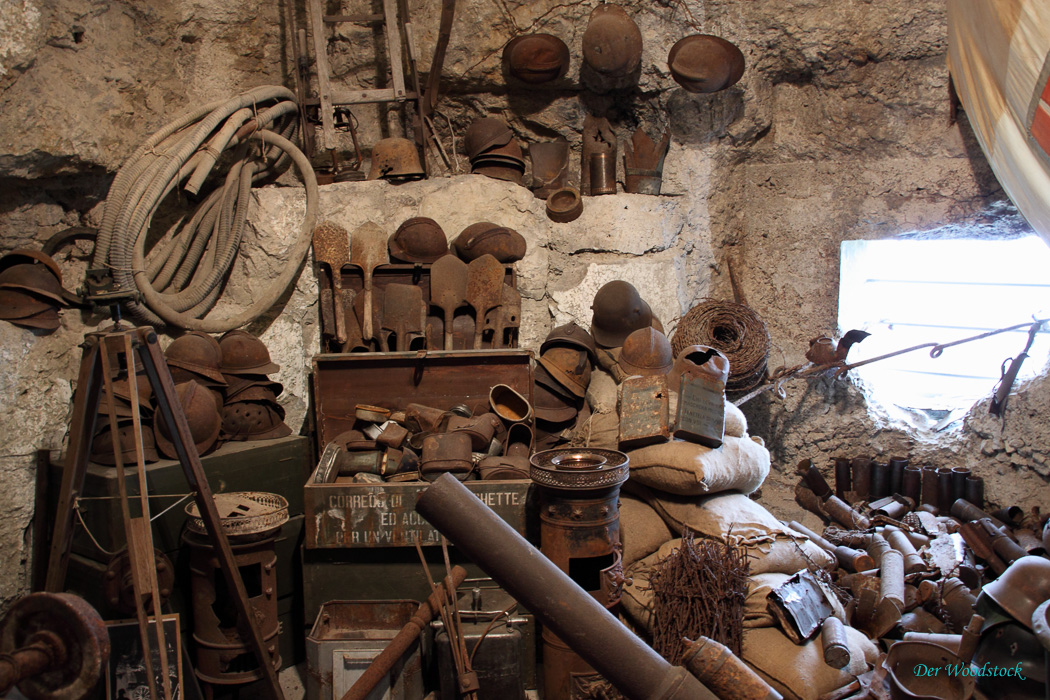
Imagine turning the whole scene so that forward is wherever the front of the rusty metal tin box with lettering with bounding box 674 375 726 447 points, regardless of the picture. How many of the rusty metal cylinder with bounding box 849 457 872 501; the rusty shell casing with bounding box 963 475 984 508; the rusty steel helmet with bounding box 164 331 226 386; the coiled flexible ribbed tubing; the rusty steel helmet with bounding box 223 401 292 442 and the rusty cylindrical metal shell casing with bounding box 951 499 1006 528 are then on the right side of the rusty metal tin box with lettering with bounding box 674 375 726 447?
3

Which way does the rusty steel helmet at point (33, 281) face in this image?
to the viewer's right

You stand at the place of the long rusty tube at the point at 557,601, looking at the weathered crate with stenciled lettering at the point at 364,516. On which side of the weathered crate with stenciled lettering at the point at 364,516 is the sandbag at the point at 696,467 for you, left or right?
right

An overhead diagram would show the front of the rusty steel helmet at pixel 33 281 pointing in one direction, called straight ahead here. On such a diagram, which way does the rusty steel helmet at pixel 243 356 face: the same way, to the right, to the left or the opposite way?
the same way

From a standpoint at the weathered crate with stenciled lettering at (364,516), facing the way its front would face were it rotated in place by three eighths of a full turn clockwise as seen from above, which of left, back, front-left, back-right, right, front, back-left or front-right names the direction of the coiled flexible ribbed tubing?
front

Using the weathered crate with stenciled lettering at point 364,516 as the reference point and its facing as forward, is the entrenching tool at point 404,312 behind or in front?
behind

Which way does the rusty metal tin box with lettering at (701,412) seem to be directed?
toward the camera

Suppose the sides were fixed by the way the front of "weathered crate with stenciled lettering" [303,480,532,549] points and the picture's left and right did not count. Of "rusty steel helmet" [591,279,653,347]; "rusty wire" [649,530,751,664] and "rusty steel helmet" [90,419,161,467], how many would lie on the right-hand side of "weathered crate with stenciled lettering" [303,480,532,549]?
1
